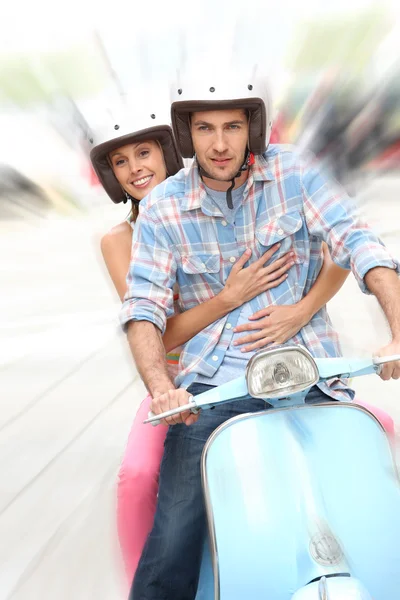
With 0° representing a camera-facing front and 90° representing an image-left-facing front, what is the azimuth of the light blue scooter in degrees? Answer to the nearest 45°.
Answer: approximately 0°
